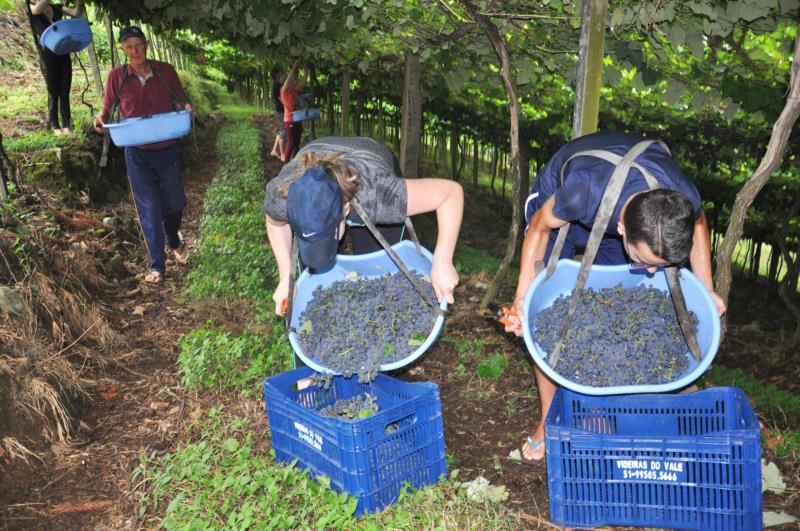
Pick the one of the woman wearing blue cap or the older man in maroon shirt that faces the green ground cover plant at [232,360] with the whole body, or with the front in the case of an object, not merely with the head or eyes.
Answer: the older man in maroon shirt

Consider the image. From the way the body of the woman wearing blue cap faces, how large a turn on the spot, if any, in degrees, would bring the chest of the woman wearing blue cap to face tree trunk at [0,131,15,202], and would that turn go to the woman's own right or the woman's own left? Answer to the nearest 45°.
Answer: approximately 135° to the woman's own right

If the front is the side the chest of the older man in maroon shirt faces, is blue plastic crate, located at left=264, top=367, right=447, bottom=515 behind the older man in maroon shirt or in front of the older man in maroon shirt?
in front

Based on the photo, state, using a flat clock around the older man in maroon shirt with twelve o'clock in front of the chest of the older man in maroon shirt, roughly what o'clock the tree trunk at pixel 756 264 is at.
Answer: The tree trunk is roughly at 9 o'clock from the older man in maroon shirt.

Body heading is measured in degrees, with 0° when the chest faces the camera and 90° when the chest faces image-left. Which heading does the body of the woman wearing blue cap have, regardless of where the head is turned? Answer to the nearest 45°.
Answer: approximately 0°

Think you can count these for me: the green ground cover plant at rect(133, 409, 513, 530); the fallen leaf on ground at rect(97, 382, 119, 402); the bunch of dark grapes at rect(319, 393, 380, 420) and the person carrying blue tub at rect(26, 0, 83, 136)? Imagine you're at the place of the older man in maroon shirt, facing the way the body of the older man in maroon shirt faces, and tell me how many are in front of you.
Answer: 3

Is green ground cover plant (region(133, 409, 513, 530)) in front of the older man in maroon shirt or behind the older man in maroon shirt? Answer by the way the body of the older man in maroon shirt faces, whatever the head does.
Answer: in front

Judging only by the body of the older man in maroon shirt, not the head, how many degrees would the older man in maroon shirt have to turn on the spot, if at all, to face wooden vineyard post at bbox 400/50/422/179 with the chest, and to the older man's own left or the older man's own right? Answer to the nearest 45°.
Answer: approximately 90° to the older man's own left

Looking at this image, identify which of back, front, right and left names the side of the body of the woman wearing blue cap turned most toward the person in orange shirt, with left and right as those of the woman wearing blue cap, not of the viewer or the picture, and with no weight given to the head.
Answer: back

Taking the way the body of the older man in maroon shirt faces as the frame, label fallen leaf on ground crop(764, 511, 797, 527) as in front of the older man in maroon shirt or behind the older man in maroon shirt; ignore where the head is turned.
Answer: in front

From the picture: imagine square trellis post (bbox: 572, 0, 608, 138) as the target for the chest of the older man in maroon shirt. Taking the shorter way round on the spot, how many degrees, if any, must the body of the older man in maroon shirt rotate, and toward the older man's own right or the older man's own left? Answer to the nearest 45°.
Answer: approximately 45° to the older man's own left

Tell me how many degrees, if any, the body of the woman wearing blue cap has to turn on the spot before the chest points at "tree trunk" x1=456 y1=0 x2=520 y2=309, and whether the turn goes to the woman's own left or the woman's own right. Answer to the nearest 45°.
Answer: approximately 135° to the woman's own left

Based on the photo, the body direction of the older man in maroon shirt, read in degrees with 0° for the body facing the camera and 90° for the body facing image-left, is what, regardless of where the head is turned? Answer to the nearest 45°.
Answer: approximately 0°
